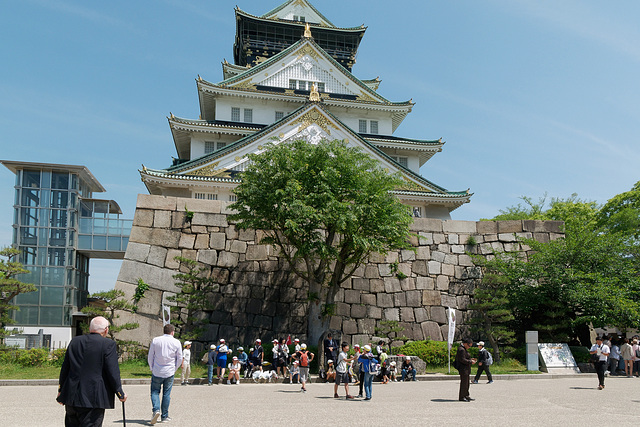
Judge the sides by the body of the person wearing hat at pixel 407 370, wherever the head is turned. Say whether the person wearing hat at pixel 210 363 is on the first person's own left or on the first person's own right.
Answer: on the first person's own right

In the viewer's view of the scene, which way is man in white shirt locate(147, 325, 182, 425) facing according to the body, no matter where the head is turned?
away from the camera

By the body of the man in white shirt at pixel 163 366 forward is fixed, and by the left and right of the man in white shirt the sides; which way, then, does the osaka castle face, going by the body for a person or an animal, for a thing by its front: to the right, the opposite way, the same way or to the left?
the opposite way

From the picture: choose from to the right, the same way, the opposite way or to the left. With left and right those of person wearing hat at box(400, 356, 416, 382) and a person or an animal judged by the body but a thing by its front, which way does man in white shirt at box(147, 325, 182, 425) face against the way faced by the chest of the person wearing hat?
the opposite way
